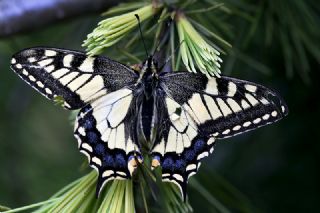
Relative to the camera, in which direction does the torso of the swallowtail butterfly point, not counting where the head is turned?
away from the camera
